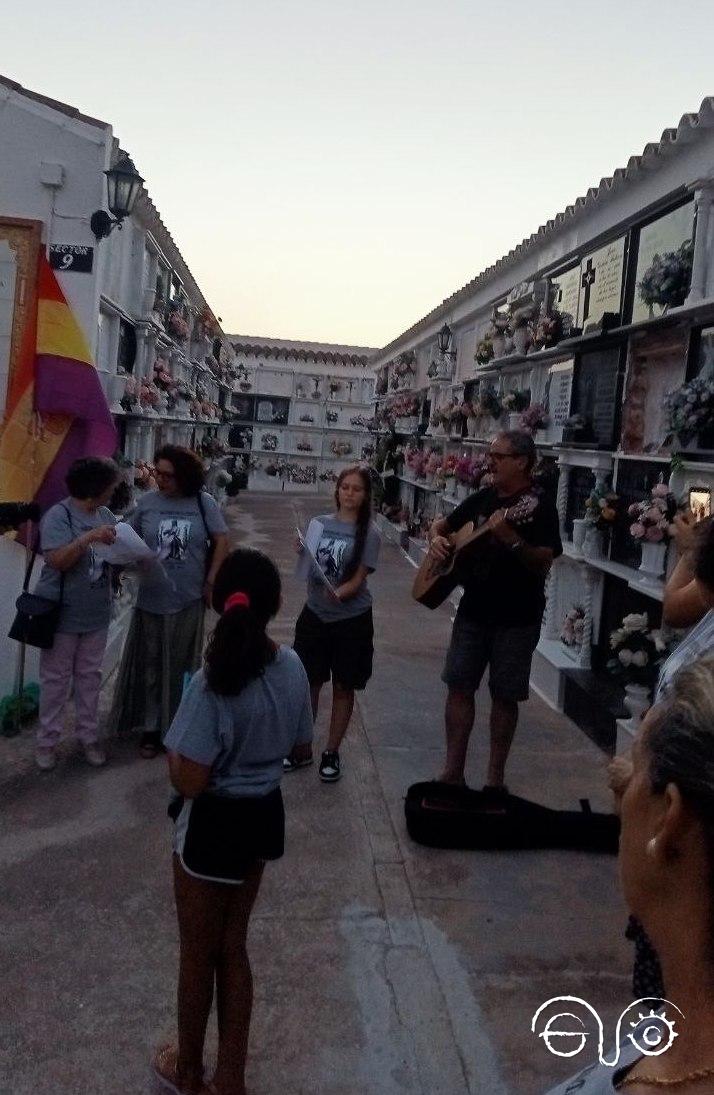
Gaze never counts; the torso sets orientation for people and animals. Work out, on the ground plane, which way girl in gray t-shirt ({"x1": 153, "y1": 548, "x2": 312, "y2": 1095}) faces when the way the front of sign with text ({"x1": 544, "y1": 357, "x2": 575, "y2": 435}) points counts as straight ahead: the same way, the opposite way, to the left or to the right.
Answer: to the right

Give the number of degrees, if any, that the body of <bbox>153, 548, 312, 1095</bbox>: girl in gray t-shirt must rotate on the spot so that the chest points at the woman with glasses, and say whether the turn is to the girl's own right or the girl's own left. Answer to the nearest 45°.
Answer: approximately 45° to the girl's own right

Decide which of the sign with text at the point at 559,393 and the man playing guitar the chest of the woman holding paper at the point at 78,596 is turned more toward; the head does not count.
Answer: the man playing guitar

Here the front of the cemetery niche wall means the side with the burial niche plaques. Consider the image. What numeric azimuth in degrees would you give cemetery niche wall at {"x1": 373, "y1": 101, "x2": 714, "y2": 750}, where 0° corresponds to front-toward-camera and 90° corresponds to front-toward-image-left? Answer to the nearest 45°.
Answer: approximately 45°

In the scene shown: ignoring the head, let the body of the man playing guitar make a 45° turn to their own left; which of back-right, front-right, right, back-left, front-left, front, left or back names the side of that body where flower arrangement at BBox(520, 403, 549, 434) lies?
back

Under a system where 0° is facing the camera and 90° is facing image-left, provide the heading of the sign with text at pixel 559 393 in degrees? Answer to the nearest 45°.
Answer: approximately 45°
